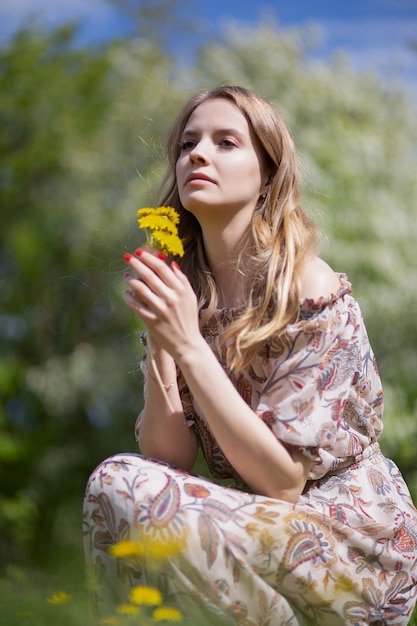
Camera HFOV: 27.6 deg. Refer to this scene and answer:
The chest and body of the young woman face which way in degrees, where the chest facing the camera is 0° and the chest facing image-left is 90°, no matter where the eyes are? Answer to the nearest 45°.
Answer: approximately 45°
